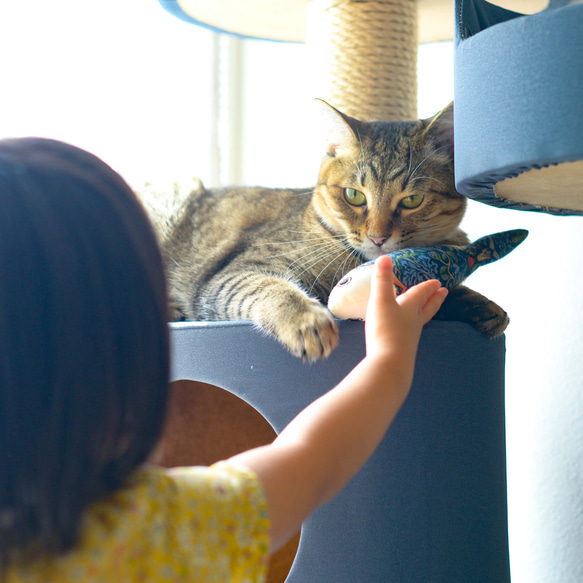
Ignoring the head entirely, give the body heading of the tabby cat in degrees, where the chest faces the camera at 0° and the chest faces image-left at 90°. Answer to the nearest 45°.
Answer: approximately 315°

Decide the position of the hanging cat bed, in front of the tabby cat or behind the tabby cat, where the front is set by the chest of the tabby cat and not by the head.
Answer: in front
